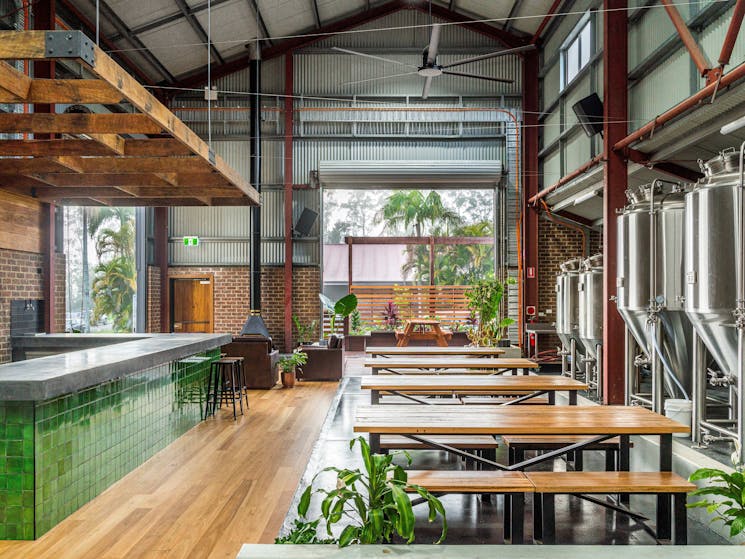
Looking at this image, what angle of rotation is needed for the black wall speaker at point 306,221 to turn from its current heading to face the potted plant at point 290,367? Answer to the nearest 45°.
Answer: approximately 45° to its right

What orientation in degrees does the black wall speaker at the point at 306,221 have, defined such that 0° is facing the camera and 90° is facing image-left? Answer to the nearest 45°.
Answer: approximately 315°

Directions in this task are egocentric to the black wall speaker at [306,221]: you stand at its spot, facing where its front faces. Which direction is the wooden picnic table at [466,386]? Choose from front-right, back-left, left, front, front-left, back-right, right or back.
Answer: front-right

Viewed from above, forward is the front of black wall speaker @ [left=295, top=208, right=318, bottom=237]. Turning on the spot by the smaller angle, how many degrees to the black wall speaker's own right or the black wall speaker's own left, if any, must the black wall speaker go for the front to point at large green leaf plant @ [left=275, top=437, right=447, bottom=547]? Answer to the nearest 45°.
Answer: approximately 45° to the black wall speaker's own right

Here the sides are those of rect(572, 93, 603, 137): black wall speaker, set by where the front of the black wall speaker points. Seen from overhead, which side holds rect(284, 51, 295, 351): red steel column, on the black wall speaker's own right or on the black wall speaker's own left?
on the black wall speaker's own right
